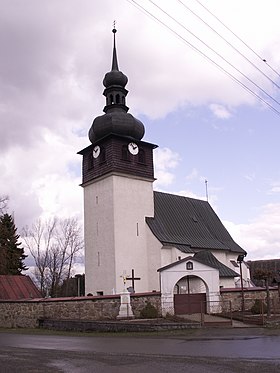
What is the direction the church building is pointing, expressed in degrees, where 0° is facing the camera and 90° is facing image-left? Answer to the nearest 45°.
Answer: approximately 45°

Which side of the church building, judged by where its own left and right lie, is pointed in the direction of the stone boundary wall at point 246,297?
left

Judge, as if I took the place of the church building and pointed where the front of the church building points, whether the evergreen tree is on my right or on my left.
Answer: on my right

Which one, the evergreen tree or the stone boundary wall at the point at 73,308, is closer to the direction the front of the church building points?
the stone boundary wall

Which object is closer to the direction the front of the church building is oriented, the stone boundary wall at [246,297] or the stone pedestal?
the stone pedestal

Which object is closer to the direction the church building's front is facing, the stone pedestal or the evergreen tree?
the stone pedestal
